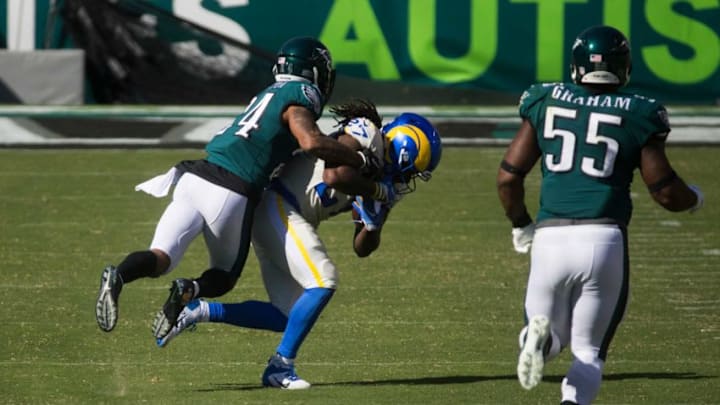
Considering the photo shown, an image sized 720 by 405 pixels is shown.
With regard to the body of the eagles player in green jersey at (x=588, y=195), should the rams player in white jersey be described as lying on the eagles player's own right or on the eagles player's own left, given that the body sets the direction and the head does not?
on the eagles player's own left

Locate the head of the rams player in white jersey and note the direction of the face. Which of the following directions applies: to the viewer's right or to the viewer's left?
to the viewer's right

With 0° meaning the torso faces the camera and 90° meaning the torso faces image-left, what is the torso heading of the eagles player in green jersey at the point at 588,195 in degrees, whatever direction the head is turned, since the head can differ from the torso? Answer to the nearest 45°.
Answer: approximately 180°
